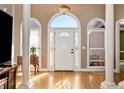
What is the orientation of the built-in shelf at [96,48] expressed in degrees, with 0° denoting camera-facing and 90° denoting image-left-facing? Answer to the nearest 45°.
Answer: approximately 0°

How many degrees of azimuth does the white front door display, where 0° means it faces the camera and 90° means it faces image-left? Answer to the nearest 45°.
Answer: approximately 0°

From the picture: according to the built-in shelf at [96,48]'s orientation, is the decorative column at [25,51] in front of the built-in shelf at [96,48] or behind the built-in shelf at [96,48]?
in front

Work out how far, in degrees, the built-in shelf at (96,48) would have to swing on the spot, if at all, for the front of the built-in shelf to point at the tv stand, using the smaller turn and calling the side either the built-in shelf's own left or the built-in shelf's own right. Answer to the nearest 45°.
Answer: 0° — it already faces it

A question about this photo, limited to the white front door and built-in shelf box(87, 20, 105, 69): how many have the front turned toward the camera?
2

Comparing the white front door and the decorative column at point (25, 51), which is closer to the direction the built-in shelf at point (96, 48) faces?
the decorative column

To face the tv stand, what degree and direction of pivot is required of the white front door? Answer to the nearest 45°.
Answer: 0° — it already faces it

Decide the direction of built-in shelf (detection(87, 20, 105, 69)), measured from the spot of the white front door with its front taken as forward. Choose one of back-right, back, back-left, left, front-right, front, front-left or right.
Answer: left

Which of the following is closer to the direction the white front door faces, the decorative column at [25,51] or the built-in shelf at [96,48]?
the decorative column

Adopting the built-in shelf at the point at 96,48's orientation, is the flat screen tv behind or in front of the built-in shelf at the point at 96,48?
in front
